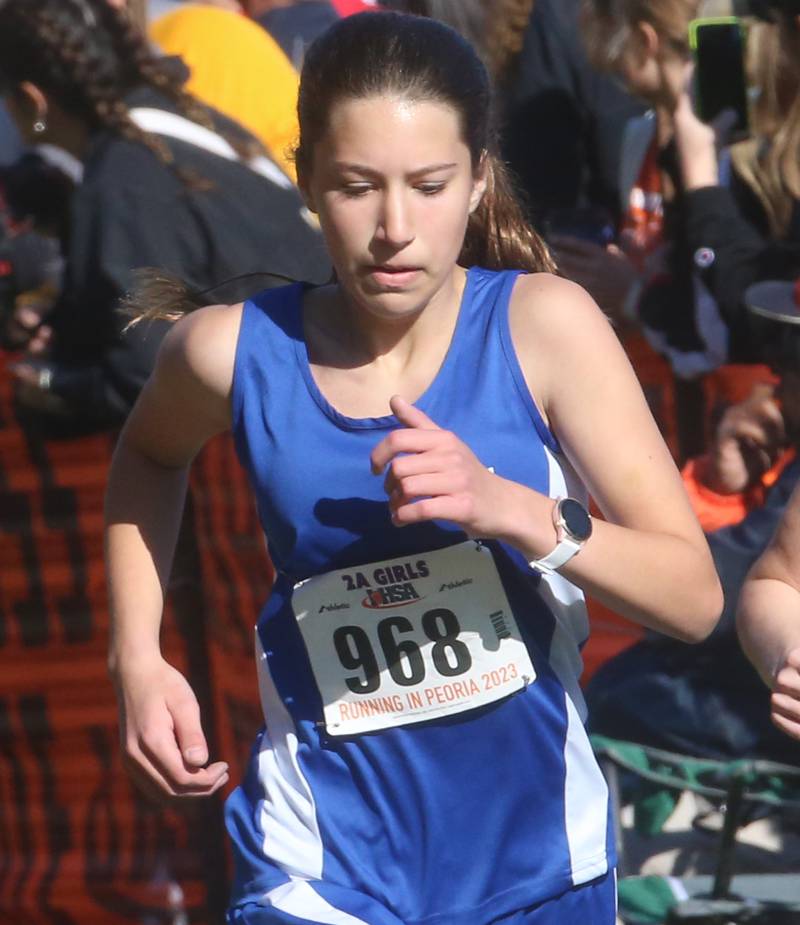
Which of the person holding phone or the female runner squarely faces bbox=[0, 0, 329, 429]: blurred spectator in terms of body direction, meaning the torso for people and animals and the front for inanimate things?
the person holding phone

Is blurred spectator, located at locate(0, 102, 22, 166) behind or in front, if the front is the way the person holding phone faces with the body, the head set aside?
in front

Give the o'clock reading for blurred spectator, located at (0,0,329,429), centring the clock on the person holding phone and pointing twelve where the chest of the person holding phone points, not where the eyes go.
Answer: The blurred spectator is roughly at 12 o'clock from the person holding phone.

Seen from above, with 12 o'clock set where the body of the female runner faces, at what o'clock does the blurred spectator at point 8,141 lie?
The blurred spectator is roughly at 5 o'clock from the female runner.

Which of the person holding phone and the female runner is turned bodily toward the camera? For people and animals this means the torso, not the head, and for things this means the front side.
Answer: the female runner

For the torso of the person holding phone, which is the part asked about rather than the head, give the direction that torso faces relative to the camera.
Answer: to the viewer's left

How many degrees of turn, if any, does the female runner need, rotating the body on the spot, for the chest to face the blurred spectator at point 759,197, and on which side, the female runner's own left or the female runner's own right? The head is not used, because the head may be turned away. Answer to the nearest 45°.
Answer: approximately 135° to the female runner's own left

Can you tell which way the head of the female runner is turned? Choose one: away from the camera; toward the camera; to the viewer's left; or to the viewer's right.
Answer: toward the camera

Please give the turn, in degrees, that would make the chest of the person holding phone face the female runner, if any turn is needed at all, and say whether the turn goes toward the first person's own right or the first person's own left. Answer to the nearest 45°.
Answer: approximately 90° to the first person's own left

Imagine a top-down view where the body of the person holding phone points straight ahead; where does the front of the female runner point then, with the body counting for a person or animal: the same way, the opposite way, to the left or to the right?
to the left
